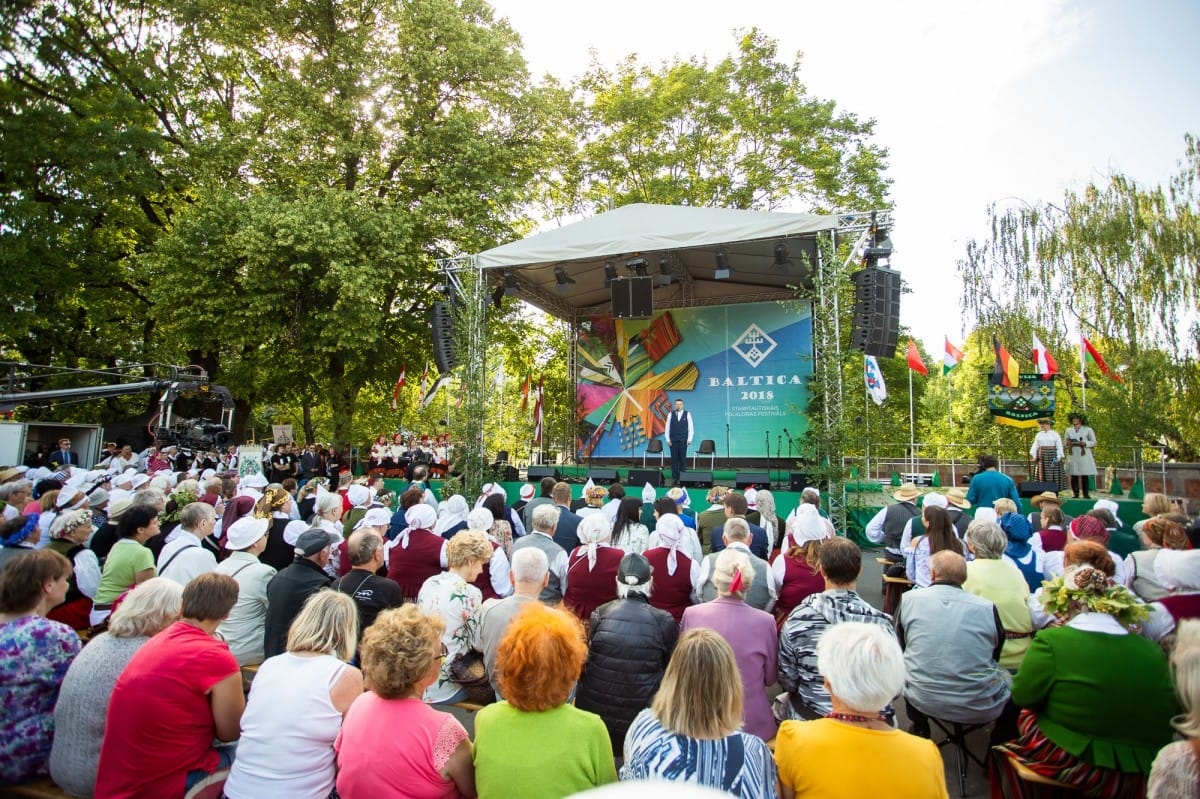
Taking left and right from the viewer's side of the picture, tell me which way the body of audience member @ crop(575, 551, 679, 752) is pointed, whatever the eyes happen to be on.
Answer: facing away from the viewer

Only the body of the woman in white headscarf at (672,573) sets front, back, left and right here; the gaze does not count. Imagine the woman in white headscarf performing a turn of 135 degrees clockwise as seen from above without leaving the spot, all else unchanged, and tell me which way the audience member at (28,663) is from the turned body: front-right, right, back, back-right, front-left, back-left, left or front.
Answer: right

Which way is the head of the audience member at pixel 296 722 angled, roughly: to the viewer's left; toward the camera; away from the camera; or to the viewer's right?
away from the camera

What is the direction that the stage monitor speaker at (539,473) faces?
away from the camera

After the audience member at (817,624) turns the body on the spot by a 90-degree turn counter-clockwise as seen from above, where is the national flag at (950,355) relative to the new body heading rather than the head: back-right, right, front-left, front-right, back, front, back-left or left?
right

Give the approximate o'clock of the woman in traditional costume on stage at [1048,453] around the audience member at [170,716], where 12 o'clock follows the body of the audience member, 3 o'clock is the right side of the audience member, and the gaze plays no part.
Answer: The woman in traditional costume on stage is roughly at 1 o'clock from the audience member.

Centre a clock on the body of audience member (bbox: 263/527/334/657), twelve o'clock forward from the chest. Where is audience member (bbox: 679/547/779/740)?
audience member (bbox: 679/547/779/740) is roughly at 3 o'clock from audience member (bbox: 263/527/334/657).

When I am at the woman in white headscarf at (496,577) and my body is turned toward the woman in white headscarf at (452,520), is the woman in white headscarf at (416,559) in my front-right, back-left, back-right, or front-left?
front-left

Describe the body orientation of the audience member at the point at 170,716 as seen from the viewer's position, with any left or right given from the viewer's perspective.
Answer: facing away from the viewer and to the right of the viewer

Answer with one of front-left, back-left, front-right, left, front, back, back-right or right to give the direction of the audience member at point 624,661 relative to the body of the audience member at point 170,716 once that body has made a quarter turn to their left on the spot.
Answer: back-right

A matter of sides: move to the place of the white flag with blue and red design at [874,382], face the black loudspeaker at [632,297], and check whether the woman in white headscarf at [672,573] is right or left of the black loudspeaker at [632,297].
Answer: left

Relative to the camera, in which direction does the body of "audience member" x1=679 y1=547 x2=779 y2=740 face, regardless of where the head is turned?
away from the camera

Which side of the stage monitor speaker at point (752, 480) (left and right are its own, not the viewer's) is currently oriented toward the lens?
back

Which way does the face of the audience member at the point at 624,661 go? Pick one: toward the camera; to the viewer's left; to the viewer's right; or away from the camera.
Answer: away from the camera

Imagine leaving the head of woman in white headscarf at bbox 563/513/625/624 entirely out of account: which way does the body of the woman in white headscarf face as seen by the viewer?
away from the camera

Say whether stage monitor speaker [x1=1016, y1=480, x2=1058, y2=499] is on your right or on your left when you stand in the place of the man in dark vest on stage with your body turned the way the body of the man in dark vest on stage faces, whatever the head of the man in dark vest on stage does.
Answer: on your left

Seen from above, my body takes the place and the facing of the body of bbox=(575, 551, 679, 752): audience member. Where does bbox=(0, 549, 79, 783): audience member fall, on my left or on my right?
on my left
